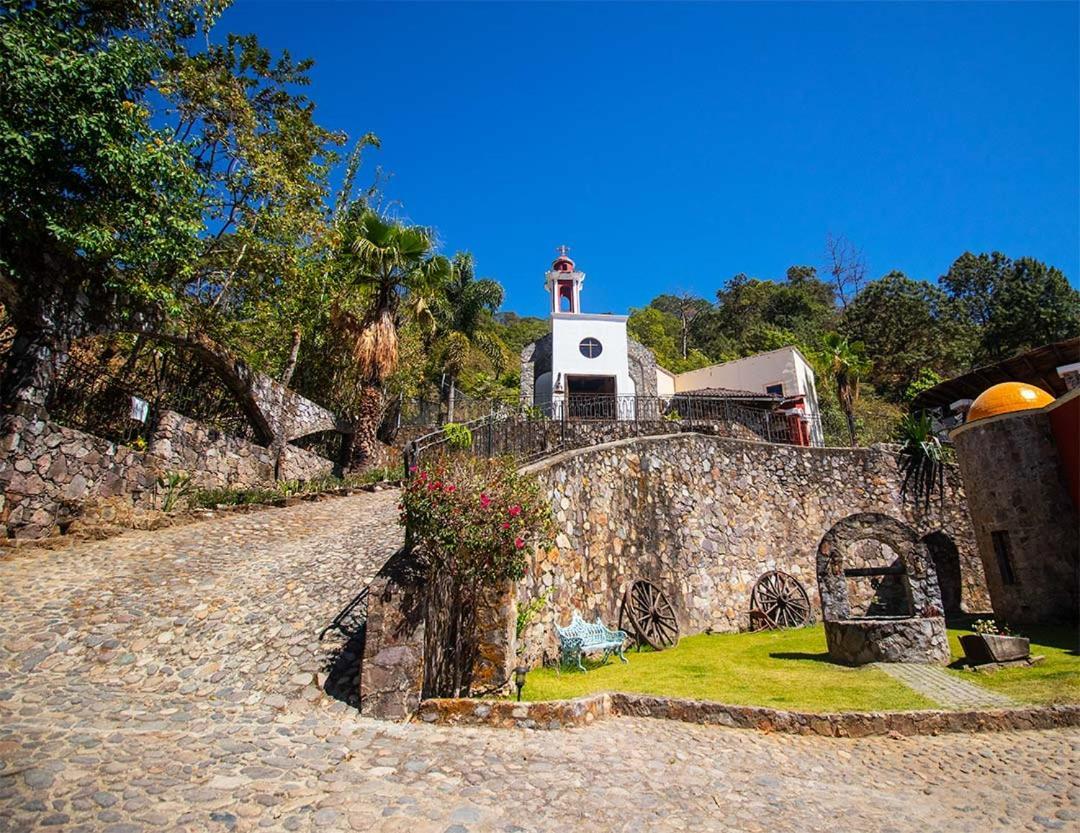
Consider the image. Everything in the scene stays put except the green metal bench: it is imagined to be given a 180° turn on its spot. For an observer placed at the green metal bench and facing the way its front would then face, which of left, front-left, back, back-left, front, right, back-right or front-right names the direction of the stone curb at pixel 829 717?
back

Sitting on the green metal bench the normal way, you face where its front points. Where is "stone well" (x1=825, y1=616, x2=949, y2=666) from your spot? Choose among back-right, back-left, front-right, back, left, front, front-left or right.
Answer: front-left

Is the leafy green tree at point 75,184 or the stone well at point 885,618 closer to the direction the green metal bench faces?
the stone well

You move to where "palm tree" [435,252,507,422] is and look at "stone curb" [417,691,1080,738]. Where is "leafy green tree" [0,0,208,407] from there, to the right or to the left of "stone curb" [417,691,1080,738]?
right

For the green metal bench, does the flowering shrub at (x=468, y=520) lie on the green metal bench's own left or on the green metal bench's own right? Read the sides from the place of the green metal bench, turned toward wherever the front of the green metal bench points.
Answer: on the green metal bench's own right

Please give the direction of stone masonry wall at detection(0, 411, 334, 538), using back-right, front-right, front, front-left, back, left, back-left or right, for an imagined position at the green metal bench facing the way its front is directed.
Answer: back-right

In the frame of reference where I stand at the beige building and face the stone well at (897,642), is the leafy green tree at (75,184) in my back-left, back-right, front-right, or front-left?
front-right

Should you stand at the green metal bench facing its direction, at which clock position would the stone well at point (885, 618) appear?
The stone well is roughly at 10 o'clock from the green metal bench.

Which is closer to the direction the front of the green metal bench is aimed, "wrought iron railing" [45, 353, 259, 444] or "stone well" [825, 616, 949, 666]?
the stone well

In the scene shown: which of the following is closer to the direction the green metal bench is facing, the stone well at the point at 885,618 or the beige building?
the stone well

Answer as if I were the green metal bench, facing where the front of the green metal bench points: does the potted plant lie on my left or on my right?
on my left

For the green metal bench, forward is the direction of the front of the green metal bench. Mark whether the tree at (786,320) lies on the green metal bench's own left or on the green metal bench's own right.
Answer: on the green metal bench's own left

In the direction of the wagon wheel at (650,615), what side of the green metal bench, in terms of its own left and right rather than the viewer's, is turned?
left

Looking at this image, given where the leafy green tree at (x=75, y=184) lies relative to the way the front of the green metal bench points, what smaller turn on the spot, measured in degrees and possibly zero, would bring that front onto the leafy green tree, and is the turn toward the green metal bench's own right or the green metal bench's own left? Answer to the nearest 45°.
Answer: approximately 135° to the green metal bench's own right

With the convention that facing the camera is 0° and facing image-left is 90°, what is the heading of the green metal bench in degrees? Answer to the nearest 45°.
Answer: approximately 315°

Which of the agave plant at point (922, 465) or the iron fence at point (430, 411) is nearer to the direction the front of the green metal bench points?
the agave plant
